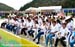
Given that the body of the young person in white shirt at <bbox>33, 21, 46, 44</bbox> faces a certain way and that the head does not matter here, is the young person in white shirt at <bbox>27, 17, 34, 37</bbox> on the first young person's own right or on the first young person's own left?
on the first young person's own right

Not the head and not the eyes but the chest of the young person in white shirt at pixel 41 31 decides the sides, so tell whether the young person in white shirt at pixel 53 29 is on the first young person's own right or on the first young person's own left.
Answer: on the first young person's own left

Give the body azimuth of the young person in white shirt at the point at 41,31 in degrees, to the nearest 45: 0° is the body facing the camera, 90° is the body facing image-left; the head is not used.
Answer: approximately 45°

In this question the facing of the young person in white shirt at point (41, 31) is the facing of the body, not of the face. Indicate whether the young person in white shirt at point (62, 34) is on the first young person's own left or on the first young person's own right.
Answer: on the first young person's own left

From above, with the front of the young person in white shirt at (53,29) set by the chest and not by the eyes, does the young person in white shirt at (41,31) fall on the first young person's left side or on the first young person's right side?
on the first young person's right side
